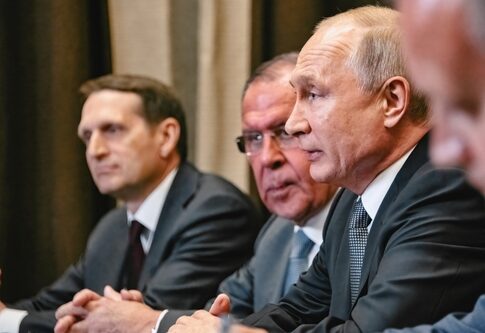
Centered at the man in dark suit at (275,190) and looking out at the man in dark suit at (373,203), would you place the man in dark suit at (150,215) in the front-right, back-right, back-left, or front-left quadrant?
back-right

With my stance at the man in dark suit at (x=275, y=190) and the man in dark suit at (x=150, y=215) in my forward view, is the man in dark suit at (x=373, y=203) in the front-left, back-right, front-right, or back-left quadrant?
back-left

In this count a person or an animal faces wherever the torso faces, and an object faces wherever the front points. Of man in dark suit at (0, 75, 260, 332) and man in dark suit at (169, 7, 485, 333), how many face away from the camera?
0

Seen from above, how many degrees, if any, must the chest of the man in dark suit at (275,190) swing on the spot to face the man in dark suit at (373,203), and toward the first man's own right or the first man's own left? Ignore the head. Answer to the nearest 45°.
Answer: approximately 45° to the first man's own left
